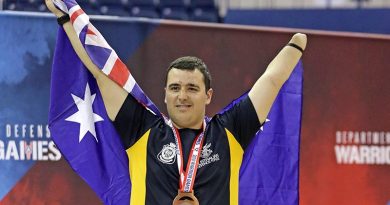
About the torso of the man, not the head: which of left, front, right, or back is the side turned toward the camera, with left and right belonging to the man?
front

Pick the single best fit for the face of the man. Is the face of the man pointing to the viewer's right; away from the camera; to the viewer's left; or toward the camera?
toward the camera
